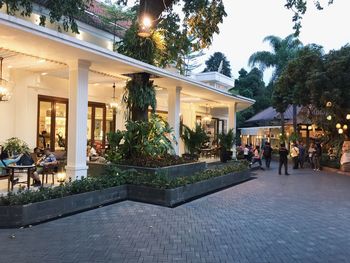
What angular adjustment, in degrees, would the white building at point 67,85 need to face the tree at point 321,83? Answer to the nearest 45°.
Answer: approximately 45° to its left

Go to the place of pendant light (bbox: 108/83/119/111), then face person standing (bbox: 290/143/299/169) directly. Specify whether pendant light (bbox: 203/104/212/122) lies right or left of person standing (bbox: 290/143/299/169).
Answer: left

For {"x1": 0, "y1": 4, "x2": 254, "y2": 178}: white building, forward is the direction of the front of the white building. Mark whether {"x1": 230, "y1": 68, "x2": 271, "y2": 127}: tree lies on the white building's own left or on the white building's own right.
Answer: on the white building's own left

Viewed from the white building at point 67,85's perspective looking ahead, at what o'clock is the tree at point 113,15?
The tree is roughly at 8 o'clock from the white building.

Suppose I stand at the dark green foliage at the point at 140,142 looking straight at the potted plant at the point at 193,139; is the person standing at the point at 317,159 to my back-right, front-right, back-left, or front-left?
front-right

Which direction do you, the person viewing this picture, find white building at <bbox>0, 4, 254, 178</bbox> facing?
facing the viewer and to the right of the viewer

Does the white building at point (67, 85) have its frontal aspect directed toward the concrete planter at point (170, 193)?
yes

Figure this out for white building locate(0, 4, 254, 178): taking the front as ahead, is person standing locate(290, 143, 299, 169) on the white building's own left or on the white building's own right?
on the white building's own left

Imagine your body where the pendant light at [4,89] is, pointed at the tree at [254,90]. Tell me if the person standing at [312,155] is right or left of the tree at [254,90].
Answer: right

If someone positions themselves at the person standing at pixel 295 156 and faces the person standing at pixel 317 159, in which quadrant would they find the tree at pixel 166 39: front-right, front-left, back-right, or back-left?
back-right
